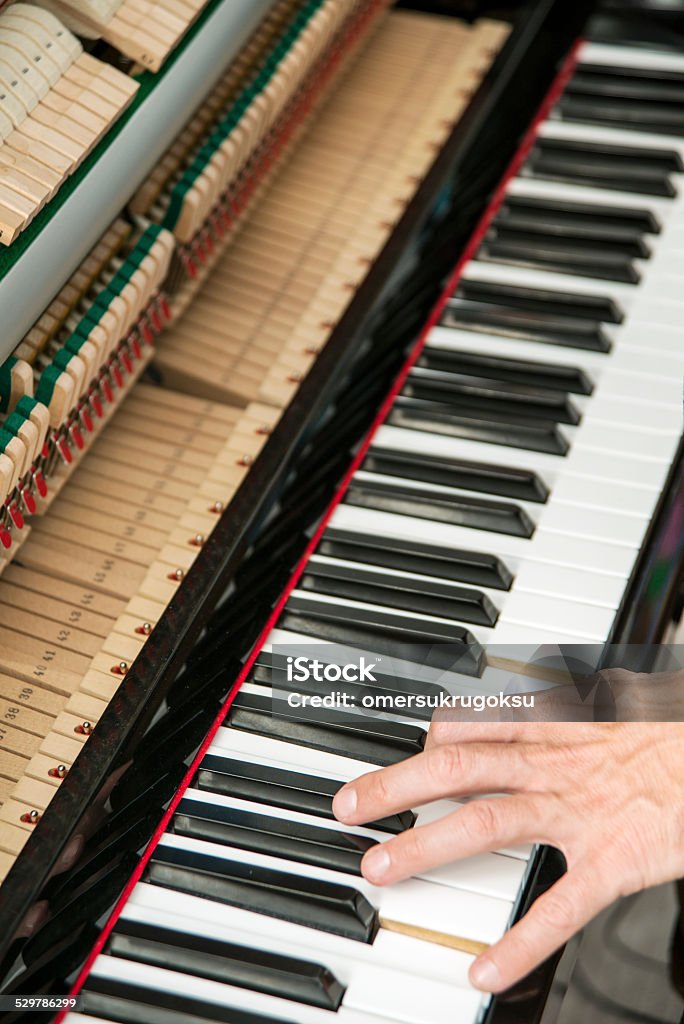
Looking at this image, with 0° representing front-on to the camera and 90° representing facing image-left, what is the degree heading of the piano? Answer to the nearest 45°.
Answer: approximately 270°
